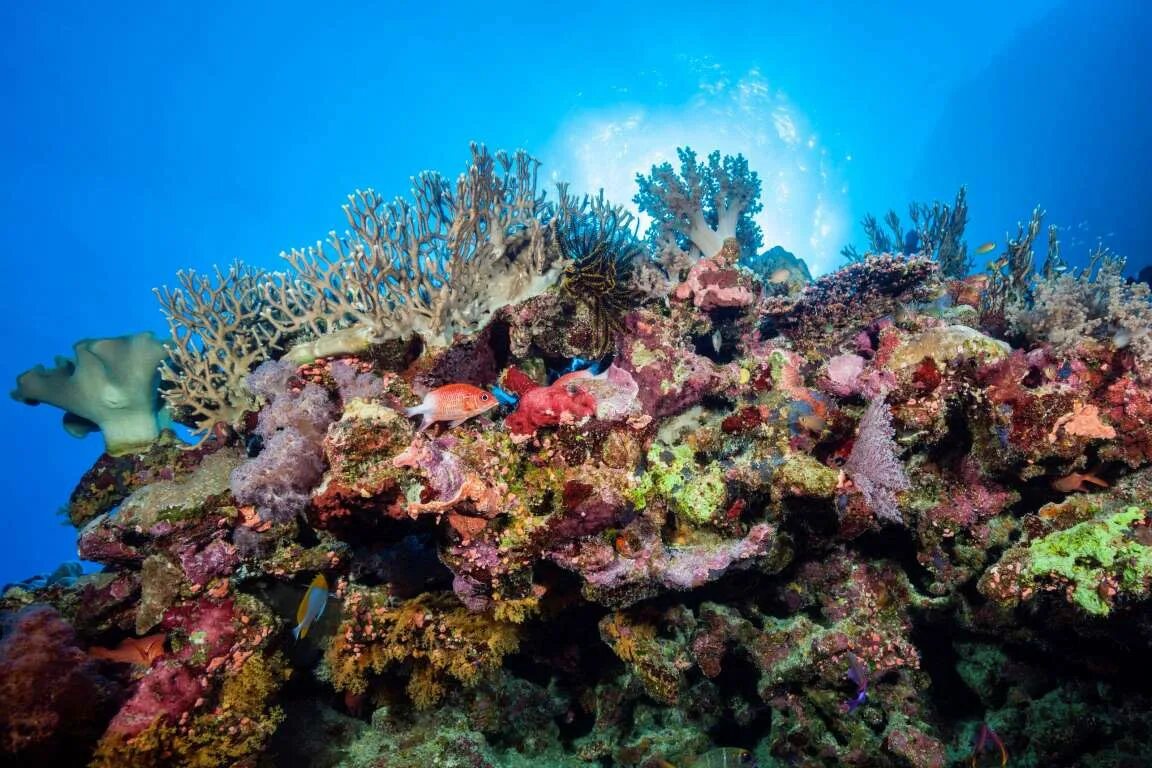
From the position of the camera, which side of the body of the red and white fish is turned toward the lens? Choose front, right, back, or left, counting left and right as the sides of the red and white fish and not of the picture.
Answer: right

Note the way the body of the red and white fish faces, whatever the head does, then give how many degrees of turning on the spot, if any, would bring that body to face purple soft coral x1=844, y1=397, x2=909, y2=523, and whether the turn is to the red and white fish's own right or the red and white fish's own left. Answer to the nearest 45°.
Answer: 0° — it already faces it

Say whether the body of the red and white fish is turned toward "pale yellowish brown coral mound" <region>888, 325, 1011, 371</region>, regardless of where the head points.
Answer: yes
